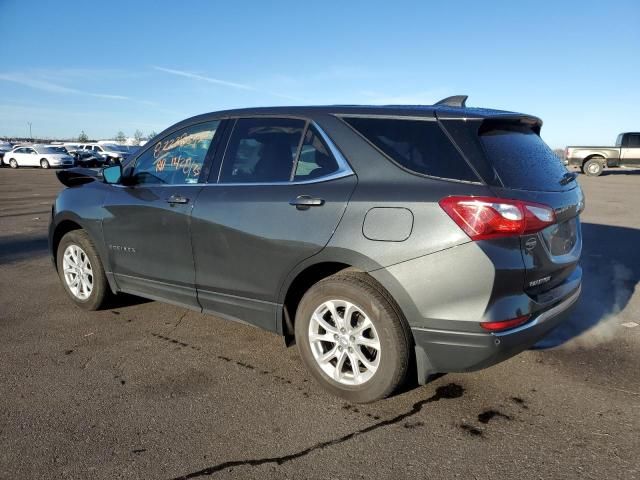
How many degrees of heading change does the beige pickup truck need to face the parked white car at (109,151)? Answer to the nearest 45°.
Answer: approximately 180°

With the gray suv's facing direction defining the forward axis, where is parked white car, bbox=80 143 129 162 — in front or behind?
in front

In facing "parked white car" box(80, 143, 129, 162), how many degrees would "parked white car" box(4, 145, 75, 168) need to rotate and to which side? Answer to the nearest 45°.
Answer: approximately 45° to its left

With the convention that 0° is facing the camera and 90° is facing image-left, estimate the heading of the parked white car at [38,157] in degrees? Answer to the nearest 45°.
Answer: approximately 315°

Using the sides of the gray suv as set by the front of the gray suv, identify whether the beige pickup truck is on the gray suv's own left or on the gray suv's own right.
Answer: on the gray suv's own right

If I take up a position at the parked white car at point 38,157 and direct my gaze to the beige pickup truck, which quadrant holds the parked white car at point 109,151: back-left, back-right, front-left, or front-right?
front-left

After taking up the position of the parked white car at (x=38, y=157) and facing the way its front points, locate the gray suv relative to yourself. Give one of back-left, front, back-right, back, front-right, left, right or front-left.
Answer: front-right

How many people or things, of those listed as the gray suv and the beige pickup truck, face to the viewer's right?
1

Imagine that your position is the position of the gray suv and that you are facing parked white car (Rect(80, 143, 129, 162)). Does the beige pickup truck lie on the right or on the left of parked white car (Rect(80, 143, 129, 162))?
right

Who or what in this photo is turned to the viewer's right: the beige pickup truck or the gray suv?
the beige pickup truck

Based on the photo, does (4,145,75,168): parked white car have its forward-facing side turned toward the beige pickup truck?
yes

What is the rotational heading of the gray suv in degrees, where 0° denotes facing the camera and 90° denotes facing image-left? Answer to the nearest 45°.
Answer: approximately 135°
